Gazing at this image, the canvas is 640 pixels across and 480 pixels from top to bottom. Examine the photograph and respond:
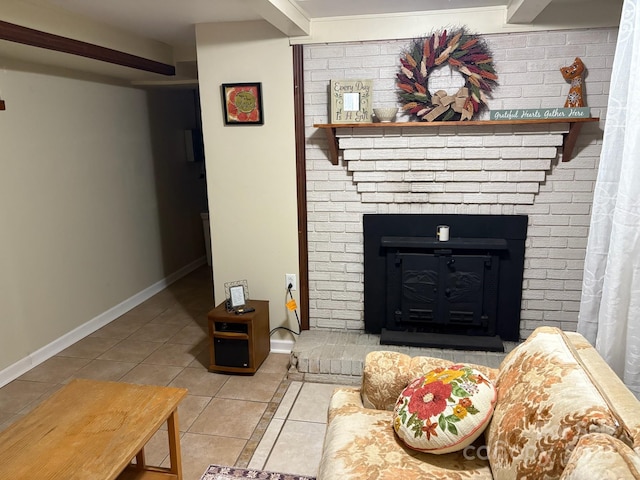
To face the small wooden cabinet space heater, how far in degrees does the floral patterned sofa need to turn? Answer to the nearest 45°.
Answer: approximately 45° to its right

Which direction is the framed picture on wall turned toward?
toward the camera

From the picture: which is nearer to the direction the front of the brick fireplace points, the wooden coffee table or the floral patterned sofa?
the floral patterned sofa

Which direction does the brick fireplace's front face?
toward the camera

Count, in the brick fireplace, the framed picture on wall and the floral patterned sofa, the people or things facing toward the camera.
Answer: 2

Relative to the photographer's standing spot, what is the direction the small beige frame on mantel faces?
facing the viewer

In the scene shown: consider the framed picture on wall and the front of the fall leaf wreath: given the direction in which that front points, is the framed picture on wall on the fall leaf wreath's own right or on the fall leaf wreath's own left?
on the fall leaf wreath's own right

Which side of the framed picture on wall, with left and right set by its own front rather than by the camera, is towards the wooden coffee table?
front

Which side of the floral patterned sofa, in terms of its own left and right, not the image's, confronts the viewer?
left

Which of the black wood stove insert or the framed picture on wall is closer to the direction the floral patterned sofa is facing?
the framed picture on wall

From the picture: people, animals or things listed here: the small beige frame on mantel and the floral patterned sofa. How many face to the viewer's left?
1

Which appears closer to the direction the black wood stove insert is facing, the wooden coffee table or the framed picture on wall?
the wooden coffee table

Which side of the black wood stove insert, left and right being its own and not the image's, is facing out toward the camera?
front

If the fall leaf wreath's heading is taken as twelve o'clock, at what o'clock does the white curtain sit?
The white curtain is roughly at 11 o'clock from the fall leaf wreath.

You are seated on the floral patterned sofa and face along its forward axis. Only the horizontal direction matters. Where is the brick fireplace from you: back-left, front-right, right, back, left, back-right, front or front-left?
right
